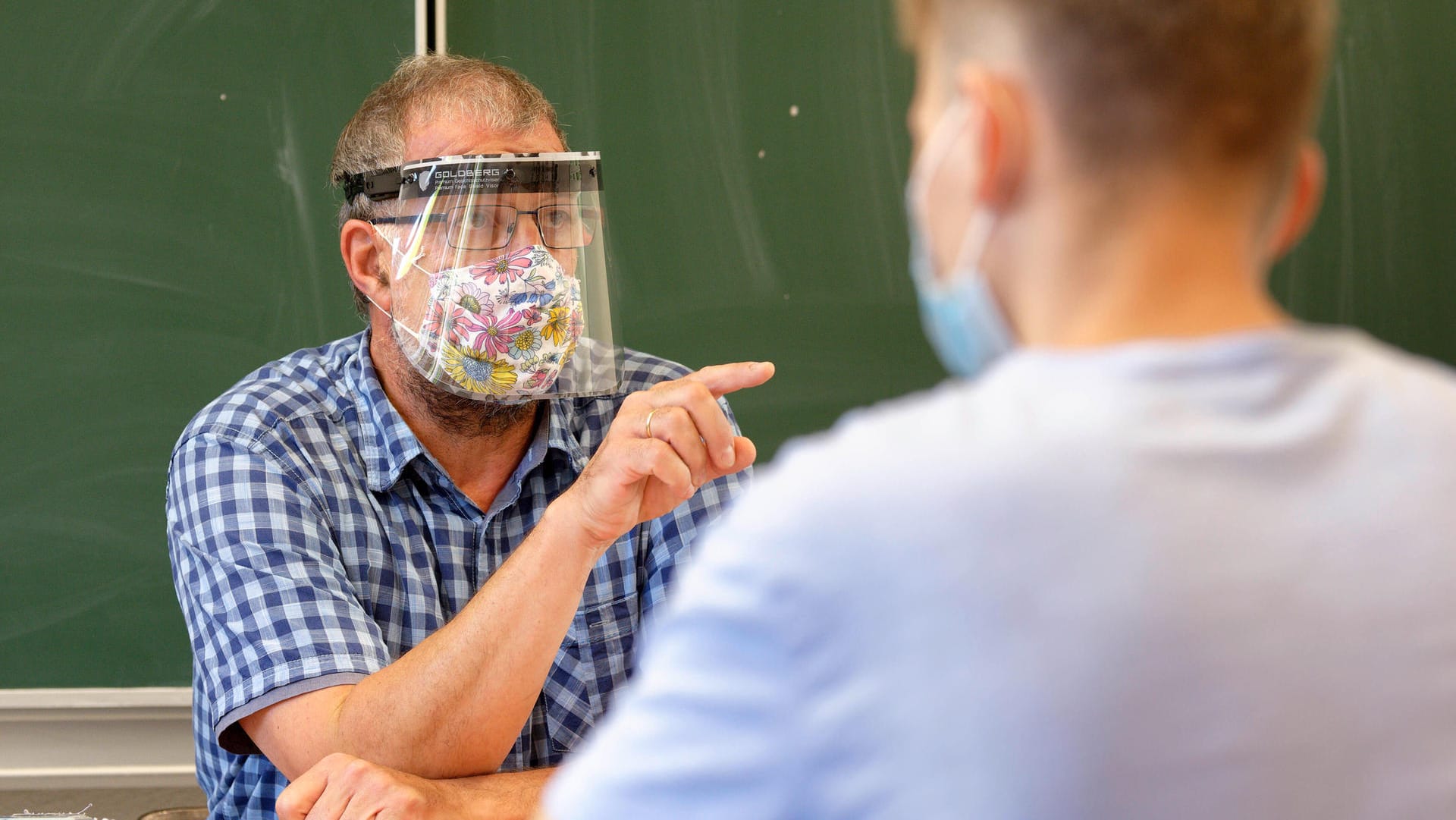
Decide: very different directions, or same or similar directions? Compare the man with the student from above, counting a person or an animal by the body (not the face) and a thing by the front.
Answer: very different directions

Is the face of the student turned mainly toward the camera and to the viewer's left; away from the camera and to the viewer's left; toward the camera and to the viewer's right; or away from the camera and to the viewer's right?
away from the camera and to the viewer's left

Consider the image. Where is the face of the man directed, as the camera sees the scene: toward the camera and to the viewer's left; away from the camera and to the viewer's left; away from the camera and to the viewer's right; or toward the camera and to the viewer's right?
toward the camera and to the viewer's right

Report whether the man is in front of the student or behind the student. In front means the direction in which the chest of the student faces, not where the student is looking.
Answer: in front

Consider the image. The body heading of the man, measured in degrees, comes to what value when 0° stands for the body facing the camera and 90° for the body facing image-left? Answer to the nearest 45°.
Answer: approximately 315°

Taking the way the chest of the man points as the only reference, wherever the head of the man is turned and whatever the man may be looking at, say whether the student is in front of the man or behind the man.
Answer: in front

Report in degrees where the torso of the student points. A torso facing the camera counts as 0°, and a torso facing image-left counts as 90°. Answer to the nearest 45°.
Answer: approximately 135°
